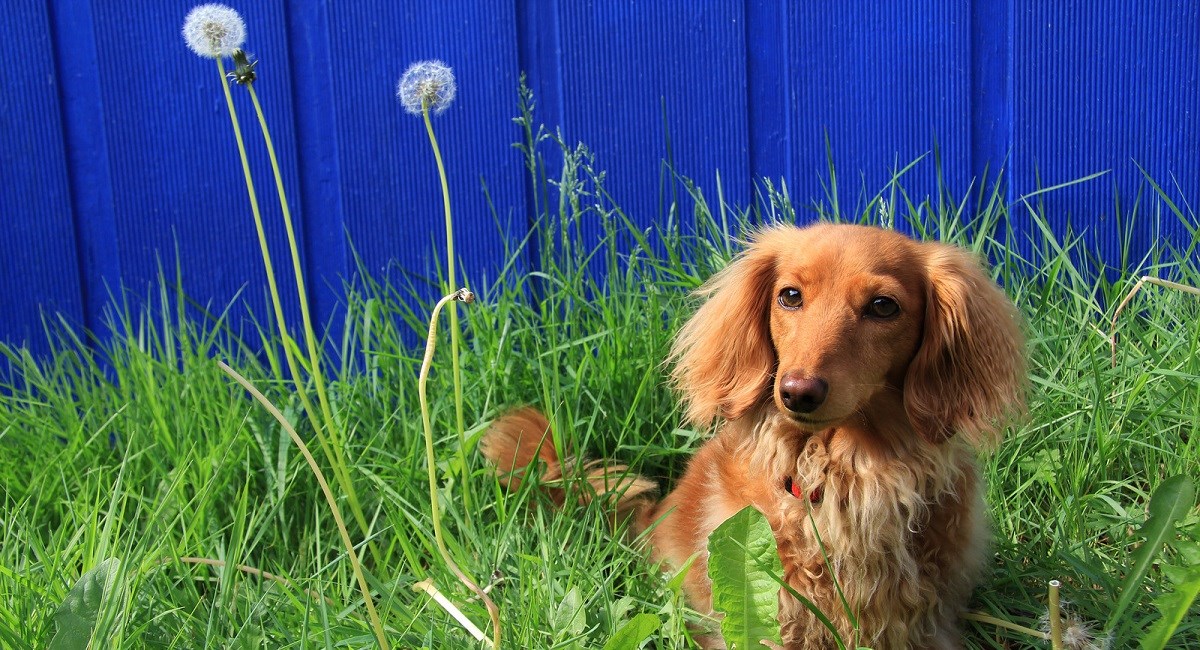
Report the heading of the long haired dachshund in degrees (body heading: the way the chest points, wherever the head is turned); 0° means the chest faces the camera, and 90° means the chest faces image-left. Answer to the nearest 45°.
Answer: approximately 315°

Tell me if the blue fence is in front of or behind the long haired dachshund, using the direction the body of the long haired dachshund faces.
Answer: behind
